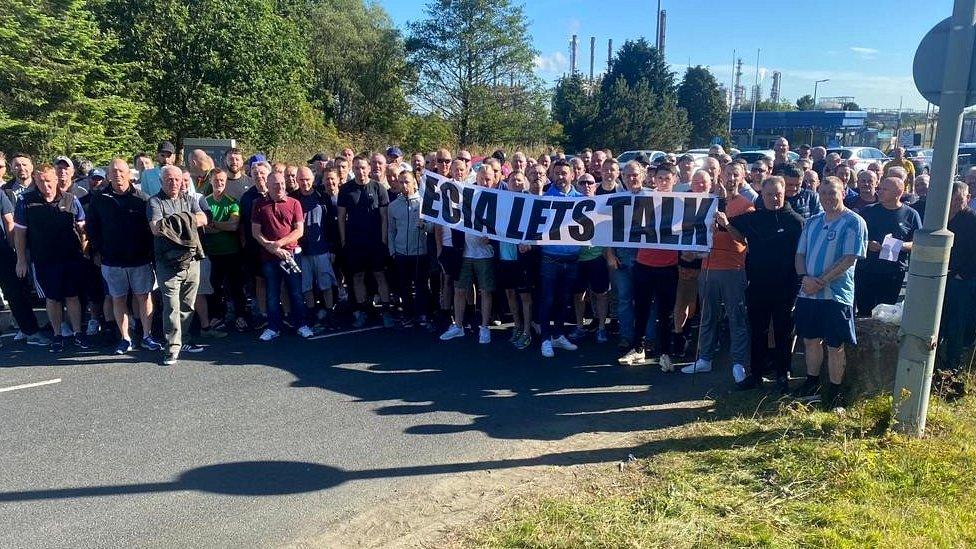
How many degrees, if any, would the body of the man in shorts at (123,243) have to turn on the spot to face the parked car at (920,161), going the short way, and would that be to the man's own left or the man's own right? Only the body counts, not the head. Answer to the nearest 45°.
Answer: approximately 90° to the man's own left

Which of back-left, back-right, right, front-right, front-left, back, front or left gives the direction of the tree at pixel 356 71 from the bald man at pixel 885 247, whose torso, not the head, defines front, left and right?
right

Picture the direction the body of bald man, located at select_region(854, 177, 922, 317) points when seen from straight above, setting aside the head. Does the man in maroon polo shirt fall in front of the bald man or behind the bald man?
in front

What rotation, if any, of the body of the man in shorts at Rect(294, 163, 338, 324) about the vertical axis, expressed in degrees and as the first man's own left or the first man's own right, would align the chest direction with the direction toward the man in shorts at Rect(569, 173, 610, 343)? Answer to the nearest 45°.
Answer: approximately 45° to the first man's own left

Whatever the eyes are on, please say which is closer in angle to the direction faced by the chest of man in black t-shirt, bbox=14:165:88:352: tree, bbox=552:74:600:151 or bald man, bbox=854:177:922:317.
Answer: the bald man

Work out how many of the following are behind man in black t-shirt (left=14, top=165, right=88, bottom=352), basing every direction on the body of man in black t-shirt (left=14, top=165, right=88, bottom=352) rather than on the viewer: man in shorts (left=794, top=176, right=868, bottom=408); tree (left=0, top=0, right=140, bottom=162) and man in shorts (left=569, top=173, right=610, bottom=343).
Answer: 1

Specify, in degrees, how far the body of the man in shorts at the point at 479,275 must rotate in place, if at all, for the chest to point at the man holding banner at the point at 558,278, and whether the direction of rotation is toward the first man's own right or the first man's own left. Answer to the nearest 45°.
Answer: approximately 45° to the first man's own left

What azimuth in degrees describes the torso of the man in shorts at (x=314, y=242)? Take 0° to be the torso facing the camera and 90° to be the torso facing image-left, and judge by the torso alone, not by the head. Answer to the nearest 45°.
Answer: approximately 0°

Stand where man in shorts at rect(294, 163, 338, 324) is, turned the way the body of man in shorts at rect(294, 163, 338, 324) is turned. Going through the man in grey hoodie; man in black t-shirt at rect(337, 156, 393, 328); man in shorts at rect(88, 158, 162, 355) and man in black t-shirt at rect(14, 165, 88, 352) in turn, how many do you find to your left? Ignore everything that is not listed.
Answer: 2

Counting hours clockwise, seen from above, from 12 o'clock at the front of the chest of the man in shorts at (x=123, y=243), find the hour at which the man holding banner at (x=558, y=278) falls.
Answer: The man holding banner is roughly at 10 o'clock from the man in shorts.

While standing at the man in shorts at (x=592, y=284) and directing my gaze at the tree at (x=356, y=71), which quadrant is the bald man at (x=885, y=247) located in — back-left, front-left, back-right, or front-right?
back-right
